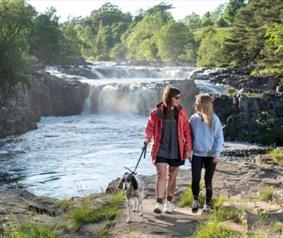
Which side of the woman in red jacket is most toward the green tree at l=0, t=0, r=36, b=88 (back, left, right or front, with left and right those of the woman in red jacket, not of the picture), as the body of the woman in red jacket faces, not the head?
back

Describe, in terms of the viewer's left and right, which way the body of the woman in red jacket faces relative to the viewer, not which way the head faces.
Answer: facing the viewer

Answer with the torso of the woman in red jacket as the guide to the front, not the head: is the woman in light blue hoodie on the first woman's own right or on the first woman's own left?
on the first woman's own left
